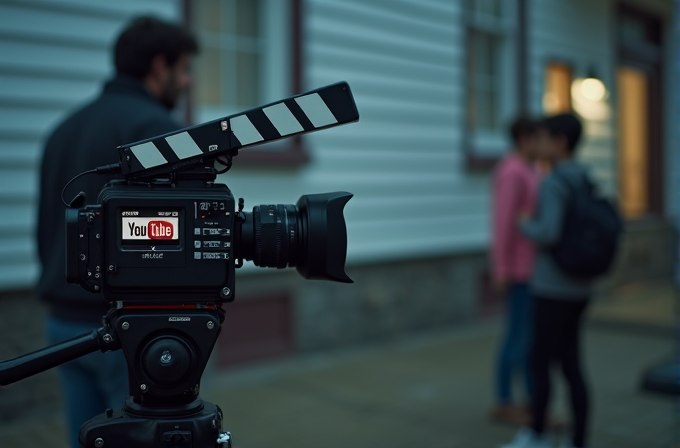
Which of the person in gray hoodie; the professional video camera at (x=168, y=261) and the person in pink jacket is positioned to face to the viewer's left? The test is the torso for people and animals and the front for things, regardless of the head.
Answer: the person in gray hoodie

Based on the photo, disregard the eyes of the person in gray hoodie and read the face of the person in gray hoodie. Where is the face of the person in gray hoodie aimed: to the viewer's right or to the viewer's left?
to the viewer's left

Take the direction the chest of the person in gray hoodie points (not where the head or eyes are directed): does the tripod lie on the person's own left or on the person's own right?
on the person's own left

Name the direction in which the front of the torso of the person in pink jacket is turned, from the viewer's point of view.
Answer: to the viewer's right

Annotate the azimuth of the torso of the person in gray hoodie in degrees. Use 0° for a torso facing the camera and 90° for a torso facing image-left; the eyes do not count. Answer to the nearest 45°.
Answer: approximately 90°

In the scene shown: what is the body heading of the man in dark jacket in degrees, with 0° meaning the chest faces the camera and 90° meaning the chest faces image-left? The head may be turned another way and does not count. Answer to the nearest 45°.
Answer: approximately 225°

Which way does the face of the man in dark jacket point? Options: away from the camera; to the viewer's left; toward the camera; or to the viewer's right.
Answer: to the viewer's right

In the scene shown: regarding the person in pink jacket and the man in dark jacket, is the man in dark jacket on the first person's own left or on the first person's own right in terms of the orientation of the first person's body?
on the first person's own right

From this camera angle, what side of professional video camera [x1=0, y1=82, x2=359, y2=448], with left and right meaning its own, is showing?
right

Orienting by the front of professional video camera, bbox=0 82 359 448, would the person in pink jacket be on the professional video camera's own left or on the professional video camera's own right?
on the professional video camera's own left
